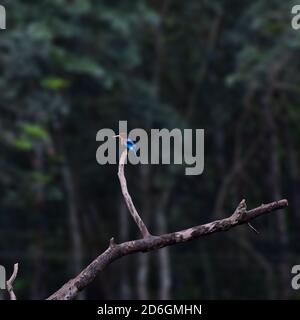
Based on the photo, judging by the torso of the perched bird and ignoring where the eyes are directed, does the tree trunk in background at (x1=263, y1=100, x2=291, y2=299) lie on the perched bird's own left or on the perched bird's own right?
on the perched bird's own right
